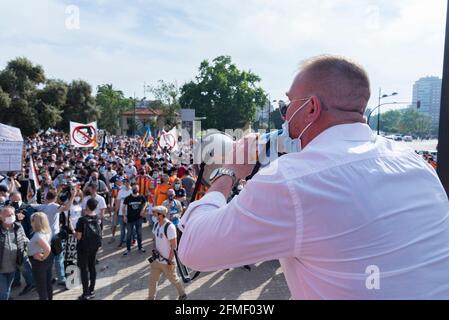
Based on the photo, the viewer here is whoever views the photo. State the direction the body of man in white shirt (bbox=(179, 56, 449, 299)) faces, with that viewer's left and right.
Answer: facing away from the viewer and to the left of the viewer

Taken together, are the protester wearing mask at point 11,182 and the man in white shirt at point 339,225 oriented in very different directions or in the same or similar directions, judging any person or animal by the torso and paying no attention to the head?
very different directions

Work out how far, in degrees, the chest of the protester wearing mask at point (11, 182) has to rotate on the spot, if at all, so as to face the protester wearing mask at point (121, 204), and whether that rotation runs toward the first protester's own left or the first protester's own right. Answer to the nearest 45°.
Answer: approximately 45° to the first protester's own left

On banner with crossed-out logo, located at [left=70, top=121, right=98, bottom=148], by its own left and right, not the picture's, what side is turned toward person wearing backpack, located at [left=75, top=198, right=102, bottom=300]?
front

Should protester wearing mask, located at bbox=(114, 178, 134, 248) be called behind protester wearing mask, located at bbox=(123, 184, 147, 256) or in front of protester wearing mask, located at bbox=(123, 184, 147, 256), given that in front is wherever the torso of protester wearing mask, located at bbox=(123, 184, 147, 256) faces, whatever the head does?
behind

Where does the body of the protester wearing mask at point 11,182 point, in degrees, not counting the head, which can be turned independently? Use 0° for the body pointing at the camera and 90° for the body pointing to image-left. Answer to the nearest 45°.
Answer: approximately 0°

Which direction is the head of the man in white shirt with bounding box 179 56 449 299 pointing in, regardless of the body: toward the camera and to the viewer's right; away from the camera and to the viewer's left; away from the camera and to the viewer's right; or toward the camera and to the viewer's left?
away from the camera and to the viewer's left

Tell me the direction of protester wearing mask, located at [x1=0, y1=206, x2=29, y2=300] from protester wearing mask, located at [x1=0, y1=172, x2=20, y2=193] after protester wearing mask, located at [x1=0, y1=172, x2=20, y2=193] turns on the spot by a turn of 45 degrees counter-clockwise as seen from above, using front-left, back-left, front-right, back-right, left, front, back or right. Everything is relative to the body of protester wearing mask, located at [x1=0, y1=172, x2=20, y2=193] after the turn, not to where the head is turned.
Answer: front-right

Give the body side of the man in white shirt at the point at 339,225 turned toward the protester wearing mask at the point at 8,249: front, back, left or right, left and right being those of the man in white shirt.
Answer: front

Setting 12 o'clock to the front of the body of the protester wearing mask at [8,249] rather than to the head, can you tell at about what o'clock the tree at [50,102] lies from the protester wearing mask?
The tree is roughly at 6 o'clock from the protester wearing mask.

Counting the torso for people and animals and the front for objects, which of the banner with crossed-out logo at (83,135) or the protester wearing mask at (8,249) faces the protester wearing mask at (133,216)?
the banner with crossed-out logo

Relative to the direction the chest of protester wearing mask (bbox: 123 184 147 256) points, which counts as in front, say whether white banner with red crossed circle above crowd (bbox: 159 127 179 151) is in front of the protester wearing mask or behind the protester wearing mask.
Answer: behind

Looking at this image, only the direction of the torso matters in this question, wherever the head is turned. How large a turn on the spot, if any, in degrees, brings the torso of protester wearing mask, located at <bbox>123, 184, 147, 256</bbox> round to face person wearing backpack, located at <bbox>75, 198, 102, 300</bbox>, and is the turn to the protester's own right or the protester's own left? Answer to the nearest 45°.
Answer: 0° — they already face them
